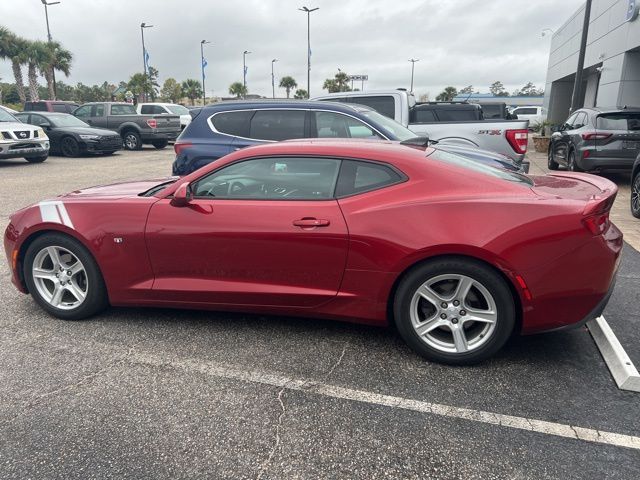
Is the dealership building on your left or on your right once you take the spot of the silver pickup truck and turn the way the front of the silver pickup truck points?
on your right

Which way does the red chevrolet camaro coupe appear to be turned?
to the viewer's left

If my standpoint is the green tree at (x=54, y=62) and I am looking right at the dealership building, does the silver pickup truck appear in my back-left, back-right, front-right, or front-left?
front-right

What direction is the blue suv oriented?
to the viewer's right

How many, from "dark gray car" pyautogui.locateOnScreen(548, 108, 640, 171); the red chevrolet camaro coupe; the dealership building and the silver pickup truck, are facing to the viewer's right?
0

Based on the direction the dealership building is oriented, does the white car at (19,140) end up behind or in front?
in front

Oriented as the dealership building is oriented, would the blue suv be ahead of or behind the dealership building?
ahead

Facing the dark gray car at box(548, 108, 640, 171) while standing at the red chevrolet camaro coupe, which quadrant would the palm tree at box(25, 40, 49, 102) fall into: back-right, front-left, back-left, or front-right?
front-left

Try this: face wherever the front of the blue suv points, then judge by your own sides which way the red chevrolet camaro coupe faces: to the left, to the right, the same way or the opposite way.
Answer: the opposite way

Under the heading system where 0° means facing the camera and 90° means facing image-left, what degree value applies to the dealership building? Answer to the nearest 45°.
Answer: approximately 45°

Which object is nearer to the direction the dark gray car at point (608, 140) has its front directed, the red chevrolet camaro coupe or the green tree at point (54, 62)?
the green tree

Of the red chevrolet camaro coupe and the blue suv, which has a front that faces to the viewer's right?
the blue suv

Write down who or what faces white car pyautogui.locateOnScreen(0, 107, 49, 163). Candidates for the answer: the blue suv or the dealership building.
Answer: the dealership building

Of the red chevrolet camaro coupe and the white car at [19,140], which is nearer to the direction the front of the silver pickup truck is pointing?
the white car

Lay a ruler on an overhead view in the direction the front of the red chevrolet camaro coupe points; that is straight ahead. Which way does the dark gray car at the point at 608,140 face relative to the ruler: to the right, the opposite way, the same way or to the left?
to the right
